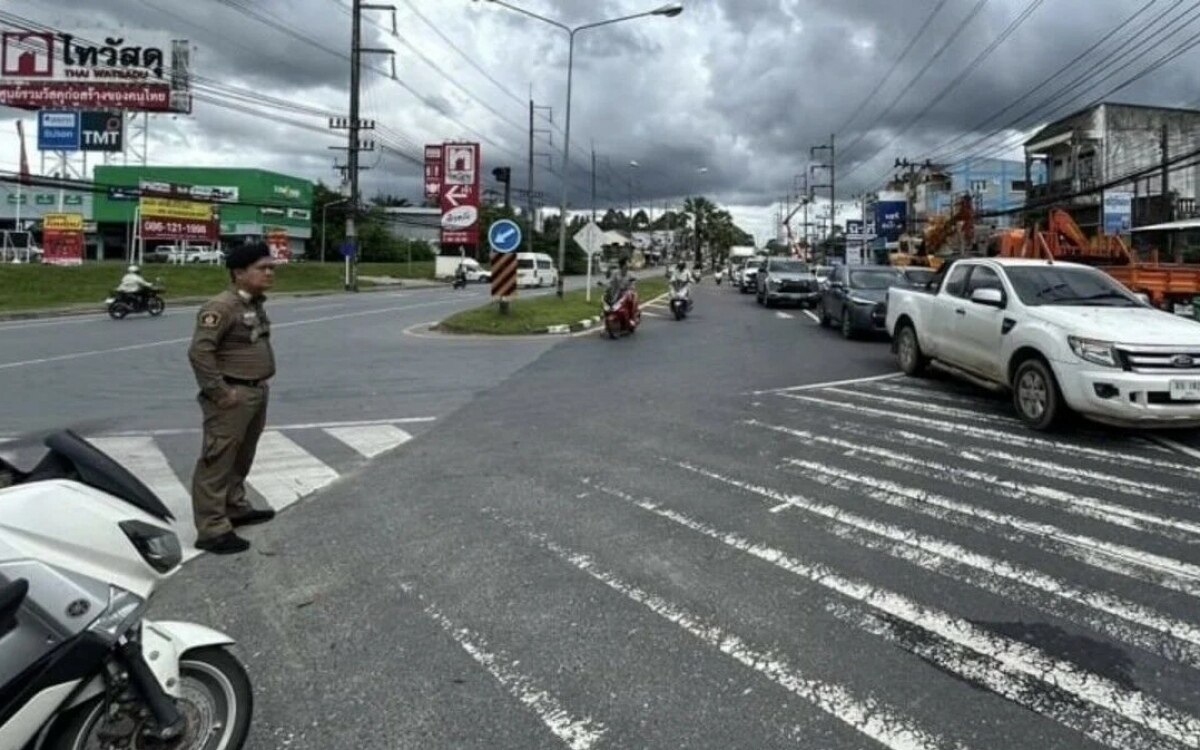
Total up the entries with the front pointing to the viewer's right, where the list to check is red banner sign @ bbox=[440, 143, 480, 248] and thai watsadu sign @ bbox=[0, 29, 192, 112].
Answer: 0

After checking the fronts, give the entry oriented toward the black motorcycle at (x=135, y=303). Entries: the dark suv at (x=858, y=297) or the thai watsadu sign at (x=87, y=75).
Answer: the thai watsadu sign

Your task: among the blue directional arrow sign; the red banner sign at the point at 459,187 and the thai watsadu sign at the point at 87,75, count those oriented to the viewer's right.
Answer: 0

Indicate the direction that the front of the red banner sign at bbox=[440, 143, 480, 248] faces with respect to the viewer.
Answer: facing the viewer

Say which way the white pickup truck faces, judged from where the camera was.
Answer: facing the viewer and to the right of the viewer

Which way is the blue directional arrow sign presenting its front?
toward the camera

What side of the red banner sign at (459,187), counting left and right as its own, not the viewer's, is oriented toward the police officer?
front

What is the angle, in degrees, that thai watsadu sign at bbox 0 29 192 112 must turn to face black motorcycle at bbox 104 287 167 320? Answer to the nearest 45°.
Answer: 0° — it already faces it
